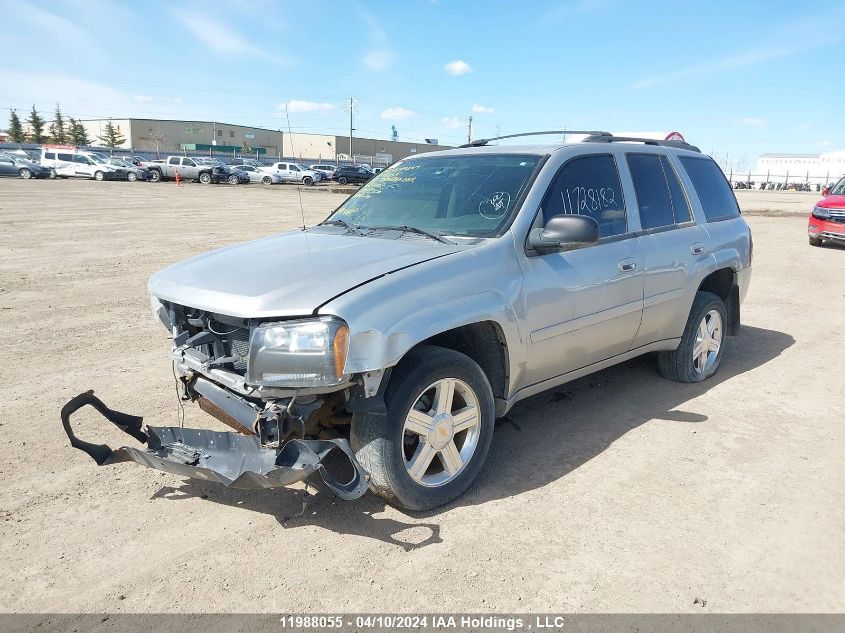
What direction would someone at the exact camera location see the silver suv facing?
facing the viewer and to the left of the viewer

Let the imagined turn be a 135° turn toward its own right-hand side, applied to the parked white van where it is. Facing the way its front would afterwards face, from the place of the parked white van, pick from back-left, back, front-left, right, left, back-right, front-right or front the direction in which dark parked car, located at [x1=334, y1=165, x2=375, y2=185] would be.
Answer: back

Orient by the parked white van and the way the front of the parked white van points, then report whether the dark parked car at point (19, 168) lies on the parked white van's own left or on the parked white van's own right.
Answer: on the parked white van's own right

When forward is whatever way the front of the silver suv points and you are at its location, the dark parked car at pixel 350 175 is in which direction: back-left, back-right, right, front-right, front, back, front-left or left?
back-right
